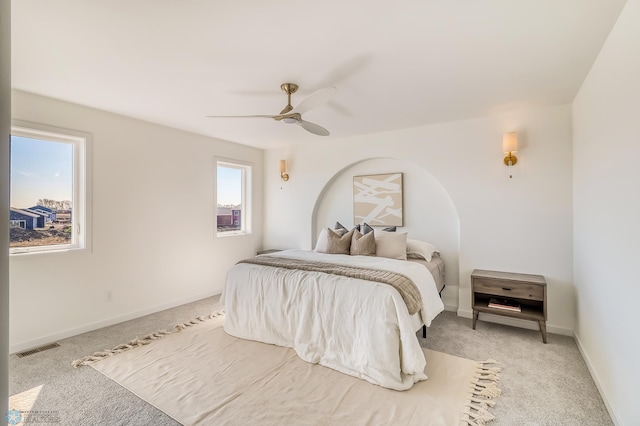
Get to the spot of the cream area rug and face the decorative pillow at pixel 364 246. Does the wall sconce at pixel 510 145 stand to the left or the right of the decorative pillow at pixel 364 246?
right

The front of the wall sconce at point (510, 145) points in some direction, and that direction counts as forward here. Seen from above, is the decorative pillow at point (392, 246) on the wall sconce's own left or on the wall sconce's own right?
on the wall sconce's own right

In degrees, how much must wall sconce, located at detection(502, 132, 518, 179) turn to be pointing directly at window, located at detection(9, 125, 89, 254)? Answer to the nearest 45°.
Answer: approximately 45° to its right

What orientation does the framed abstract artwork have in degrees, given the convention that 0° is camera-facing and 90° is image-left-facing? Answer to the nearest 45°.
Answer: approximately 45°

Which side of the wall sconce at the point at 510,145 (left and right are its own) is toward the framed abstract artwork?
right

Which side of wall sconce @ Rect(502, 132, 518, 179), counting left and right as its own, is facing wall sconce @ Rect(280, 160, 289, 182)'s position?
right

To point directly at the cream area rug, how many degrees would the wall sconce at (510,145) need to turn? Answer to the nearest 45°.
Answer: approximately 45° to its right

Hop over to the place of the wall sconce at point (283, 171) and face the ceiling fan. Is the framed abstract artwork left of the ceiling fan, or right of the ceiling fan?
left
